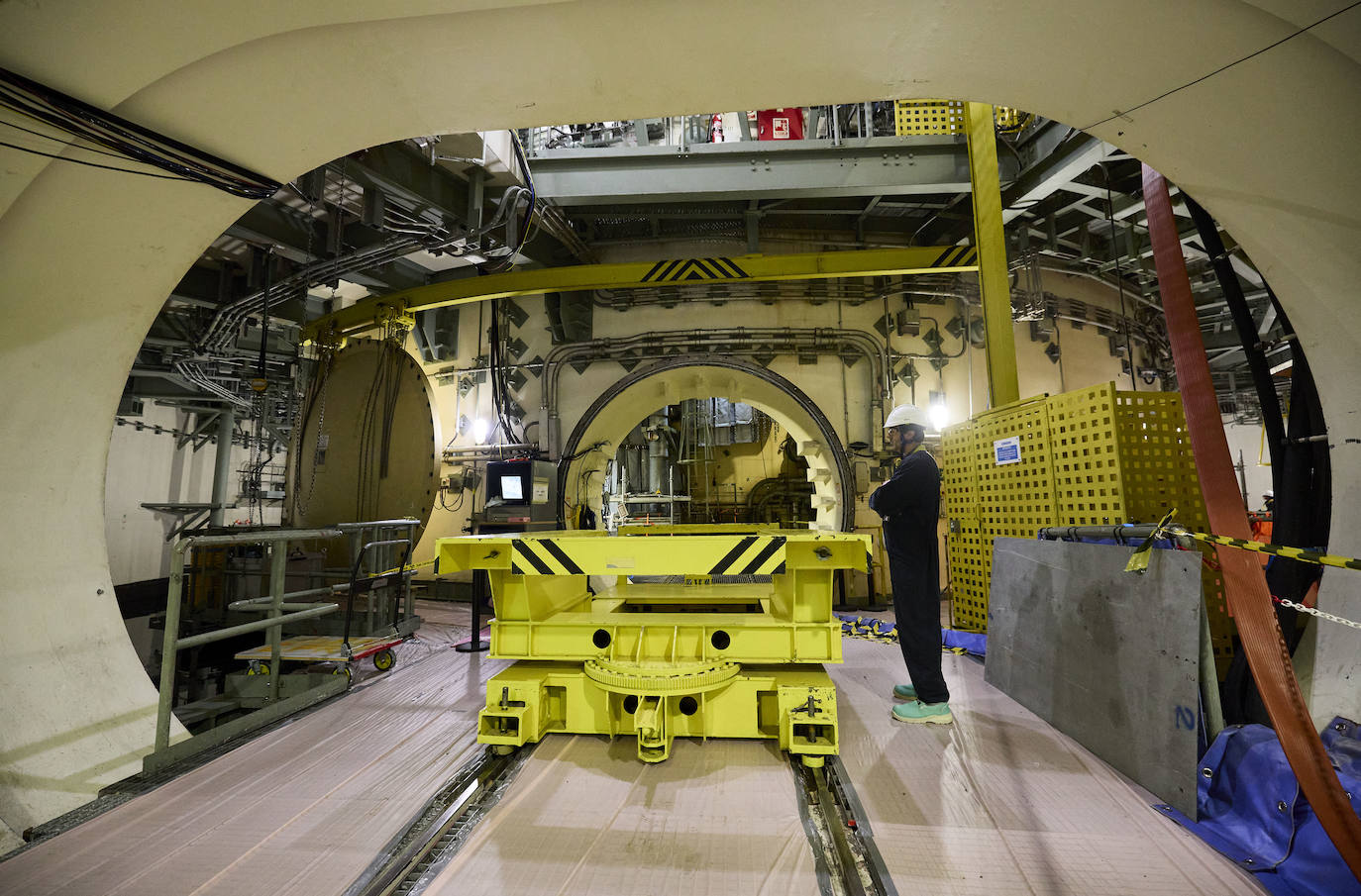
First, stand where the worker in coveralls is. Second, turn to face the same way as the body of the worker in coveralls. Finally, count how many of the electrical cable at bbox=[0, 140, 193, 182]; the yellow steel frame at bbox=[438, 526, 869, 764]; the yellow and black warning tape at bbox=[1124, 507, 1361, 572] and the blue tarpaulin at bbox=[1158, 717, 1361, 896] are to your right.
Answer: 0

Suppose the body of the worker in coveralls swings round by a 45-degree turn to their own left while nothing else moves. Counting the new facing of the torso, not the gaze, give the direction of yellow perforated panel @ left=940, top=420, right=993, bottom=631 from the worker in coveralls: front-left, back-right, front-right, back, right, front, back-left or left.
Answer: back-right

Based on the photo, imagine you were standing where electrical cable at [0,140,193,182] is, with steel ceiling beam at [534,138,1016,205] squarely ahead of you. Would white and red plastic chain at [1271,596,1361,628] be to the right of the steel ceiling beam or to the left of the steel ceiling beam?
right

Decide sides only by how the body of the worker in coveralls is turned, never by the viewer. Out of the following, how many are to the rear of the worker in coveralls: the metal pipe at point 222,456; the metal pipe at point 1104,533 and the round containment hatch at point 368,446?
1

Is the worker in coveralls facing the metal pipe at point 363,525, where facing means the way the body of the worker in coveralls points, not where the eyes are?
yes

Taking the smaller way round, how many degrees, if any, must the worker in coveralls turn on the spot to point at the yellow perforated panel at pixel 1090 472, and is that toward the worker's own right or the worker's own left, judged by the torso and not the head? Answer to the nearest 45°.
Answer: approximately 135° to the worker's own right

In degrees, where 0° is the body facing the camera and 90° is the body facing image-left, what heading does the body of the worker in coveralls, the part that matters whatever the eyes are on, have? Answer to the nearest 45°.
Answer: approximately 90°

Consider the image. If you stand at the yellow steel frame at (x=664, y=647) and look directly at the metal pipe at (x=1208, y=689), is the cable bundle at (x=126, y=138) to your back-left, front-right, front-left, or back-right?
back-right

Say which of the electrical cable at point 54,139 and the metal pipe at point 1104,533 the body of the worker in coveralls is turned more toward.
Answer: the electrical cable

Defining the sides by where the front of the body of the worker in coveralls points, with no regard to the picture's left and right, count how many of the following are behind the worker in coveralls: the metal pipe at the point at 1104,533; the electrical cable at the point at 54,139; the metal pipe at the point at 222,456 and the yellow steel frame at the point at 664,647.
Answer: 1

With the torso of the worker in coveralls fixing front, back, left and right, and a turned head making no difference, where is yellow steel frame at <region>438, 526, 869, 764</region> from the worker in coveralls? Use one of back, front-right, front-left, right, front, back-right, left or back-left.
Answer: front-left

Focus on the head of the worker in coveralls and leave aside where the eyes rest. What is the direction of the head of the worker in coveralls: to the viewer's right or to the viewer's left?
to the viewer's left

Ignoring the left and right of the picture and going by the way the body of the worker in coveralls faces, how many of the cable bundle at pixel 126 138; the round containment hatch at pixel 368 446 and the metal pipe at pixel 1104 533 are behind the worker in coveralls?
1

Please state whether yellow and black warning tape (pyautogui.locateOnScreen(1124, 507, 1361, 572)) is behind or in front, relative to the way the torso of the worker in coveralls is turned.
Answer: behind
